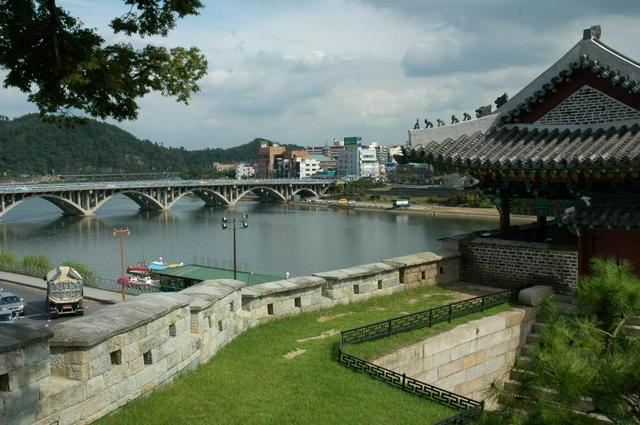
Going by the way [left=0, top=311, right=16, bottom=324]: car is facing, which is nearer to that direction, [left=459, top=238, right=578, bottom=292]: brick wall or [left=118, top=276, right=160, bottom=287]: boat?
the brick wall

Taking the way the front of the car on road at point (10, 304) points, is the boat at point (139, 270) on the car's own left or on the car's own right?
on the car's own left

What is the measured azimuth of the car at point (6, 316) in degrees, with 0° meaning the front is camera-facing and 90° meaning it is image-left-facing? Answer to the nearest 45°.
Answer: approximately 315°
